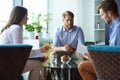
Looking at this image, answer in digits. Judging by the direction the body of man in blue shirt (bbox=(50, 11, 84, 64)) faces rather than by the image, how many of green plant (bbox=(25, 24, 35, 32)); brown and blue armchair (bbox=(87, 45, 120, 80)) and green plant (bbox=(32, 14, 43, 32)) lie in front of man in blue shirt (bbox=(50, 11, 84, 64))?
1

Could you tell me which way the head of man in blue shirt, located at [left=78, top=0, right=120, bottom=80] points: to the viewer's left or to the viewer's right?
to the viewer's left

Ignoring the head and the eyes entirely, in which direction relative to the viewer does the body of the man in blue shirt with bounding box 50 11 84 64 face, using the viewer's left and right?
facing the viewer

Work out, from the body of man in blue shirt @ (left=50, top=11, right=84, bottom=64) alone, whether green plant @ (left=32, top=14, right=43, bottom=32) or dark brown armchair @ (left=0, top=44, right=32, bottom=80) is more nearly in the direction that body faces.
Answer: the dark brown armchair

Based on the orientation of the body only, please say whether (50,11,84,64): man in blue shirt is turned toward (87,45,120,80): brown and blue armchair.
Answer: yes

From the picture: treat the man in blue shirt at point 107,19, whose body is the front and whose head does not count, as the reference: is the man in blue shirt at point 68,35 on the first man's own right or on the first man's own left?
on the first man's own right

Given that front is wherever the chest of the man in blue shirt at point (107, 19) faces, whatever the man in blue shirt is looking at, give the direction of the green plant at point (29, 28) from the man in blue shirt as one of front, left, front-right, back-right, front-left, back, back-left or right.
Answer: front-right

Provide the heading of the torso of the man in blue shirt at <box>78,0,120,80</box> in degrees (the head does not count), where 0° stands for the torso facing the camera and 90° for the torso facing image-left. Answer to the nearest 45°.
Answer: approximately 90°

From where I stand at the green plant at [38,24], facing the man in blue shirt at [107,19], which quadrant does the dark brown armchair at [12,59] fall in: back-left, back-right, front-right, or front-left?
front-right

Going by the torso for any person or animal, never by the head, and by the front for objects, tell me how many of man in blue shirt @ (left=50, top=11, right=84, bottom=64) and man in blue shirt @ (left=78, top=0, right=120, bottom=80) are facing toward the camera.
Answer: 1
